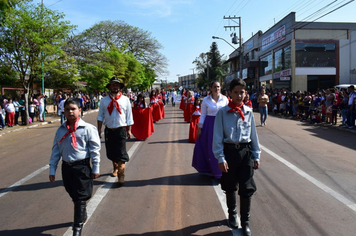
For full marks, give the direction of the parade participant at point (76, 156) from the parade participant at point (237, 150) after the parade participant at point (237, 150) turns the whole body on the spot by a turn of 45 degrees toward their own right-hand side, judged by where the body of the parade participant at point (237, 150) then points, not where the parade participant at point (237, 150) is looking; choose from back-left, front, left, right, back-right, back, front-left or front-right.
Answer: front-right

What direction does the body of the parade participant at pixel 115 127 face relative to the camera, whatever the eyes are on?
toward the camera

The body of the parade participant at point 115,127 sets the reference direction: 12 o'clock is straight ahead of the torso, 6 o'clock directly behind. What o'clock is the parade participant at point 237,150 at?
the parade participant at point 237,150 is roughly at 11 o'clock from the parade participant at point 115,127.

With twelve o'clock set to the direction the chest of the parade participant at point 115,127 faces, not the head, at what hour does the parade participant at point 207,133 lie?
the parade participant at point 207,133 is roughly at 9 o'clock from the parade participant at point 115,127.

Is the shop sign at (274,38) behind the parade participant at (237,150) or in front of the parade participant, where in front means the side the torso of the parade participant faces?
behind

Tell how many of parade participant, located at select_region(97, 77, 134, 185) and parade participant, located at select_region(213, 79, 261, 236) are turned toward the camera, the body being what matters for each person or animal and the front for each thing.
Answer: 2

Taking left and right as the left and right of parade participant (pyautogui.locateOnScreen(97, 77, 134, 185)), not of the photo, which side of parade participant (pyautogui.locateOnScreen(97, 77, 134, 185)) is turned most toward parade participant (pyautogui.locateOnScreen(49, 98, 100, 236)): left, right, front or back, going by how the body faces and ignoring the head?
front

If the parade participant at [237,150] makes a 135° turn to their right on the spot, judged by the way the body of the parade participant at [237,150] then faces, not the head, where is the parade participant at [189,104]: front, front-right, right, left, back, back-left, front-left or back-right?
front-right

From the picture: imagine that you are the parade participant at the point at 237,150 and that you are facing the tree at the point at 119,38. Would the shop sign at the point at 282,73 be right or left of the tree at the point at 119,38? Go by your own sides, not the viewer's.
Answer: right

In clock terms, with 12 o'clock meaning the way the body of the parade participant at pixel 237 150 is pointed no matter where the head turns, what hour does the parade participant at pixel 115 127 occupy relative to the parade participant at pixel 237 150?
the parade participant at pixel 115 127 is roughly at 4 o'clock from the parade participant at pixel 237 150.
